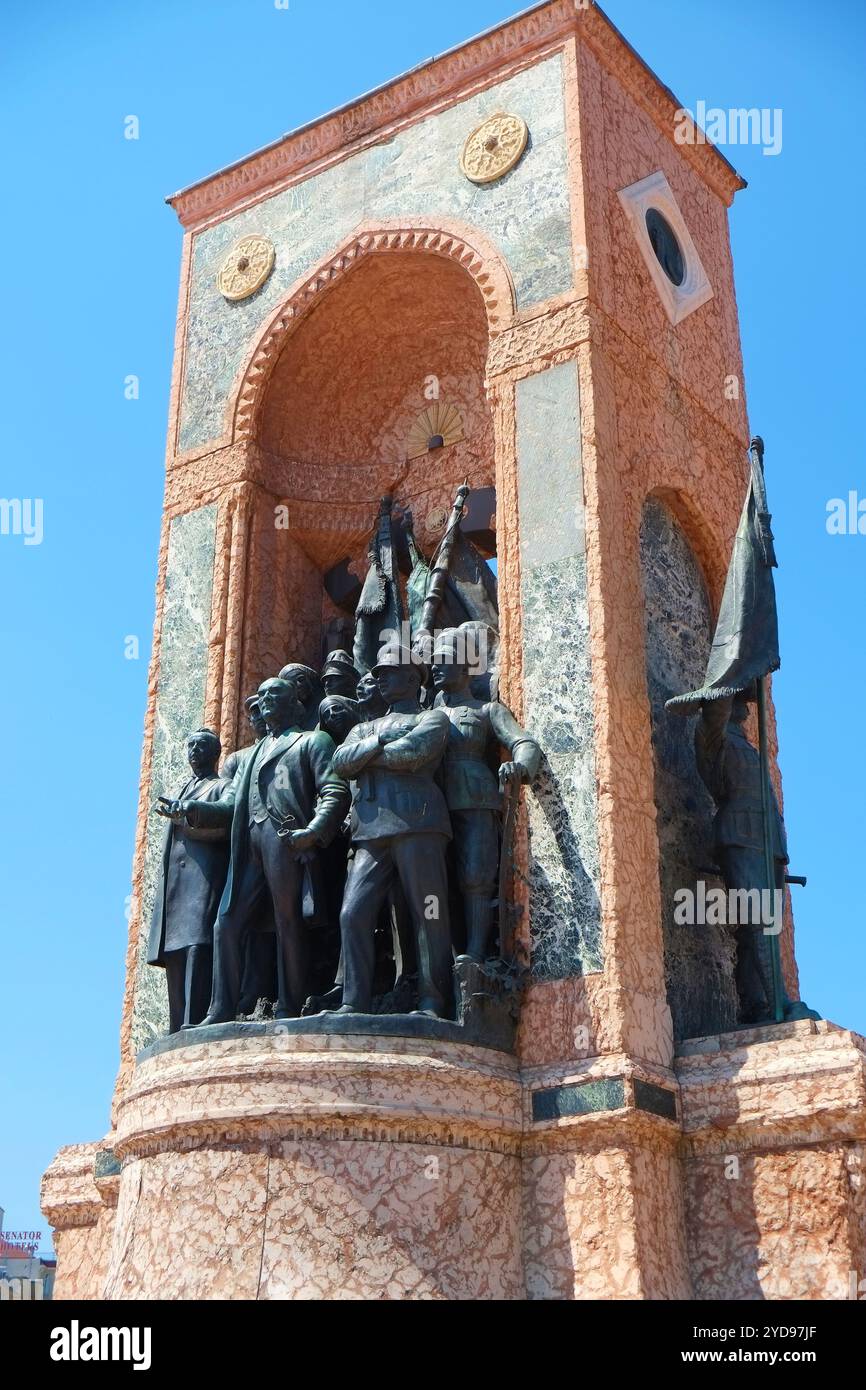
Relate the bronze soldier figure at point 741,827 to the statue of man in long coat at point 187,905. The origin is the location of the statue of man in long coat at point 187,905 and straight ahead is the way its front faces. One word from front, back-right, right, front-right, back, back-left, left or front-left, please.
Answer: back-left

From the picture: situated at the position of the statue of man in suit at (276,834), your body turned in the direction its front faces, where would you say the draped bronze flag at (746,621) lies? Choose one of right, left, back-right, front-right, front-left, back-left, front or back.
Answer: back-left

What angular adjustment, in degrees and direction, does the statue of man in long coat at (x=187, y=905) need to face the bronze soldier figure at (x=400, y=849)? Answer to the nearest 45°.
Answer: approximately 90° to its left

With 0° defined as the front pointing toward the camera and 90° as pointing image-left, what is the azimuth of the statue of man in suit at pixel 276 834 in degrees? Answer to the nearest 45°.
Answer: approximately 45°

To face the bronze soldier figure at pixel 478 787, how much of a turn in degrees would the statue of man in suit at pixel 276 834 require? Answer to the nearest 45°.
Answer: approximately 135° to its left
